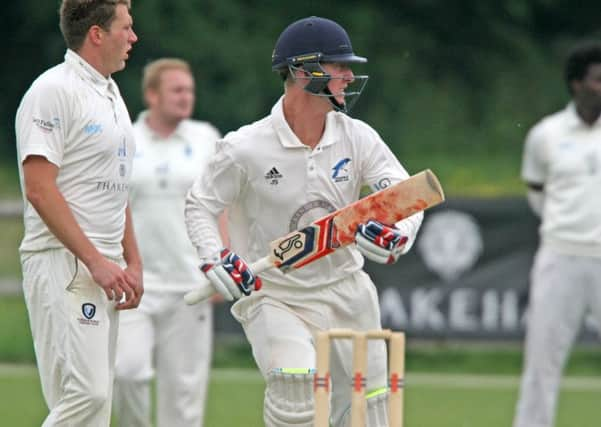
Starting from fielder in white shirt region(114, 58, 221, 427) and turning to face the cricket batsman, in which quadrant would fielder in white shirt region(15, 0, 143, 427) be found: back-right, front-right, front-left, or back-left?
front-right

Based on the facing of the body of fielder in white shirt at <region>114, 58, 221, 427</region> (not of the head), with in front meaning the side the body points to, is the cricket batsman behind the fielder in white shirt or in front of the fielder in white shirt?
in front

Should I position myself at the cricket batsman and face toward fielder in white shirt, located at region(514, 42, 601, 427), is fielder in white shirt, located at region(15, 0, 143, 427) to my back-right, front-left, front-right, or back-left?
back-left

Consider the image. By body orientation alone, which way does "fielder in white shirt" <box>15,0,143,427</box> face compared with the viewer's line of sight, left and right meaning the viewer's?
facing the viewer and to the right of the viewer

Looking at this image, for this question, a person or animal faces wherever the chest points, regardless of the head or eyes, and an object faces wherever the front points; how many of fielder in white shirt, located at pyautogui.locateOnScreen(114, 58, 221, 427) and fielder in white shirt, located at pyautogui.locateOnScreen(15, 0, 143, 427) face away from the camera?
0

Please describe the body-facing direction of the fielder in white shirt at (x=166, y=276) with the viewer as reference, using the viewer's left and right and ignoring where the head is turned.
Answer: facing the viewer

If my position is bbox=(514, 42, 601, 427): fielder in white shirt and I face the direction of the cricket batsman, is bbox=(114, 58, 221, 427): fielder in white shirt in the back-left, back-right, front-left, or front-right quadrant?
front-right

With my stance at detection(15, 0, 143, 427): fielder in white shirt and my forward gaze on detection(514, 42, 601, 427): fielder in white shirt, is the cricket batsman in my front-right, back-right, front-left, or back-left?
front-right

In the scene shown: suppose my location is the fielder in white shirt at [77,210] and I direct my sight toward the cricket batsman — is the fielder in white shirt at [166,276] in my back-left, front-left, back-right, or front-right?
front-left

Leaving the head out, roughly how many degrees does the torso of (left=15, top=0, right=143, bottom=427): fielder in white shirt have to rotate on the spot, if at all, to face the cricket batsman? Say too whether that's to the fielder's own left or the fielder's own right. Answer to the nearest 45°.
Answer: approximately 45° to the fielder's own left

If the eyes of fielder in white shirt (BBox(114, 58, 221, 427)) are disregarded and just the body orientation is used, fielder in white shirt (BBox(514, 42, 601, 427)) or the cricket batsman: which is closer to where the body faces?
the cricket batsman

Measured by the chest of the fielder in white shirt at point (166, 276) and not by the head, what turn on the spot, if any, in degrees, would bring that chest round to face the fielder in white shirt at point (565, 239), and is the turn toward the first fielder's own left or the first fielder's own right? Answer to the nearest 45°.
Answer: approximately 90° to the first fielder's own left

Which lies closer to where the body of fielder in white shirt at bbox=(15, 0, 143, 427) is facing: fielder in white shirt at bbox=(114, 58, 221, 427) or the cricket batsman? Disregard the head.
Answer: the cricket batsman

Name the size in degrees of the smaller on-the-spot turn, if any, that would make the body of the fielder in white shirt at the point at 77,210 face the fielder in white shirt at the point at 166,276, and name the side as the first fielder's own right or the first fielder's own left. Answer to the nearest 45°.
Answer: approximately 135° to the first fielder's own left
